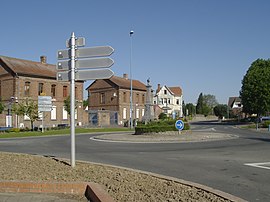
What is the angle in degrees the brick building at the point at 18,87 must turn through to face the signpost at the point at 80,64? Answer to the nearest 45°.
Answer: approximately 45° to its right

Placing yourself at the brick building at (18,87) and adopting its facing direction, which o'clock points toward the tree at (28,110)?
The tree is roughly at 1 o'clock from the brick building.

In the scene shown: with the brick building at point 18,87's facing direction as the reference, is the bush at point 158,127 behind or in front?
in front

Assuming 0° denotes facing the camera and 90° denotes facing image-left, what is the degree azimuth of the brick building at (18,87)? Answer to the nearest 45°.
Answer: approximately 315°

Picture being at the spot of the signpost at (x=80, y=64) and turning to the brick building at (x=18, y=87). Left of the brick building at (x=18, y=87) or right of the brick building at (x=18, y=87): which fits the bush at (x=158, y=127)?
right
